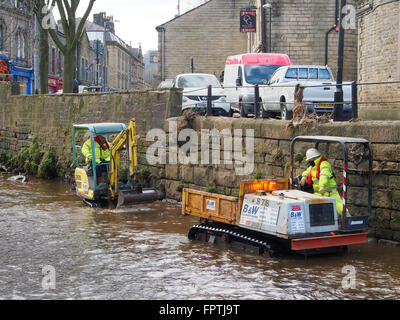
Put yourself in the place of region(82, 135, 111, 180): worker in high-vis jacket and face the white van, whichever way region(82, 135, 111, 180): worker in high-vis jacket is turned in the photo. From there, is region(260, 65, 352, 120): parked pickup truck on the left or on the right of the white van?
right

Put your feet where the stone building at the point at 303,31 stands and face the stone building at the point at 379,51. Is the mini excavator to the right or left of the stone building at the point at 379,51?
right

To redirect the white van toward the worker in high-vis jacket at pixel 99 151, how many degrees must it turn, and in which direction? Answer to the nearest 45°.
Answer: approximately 90° to its right
